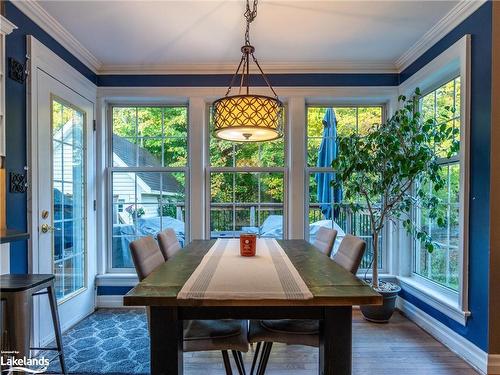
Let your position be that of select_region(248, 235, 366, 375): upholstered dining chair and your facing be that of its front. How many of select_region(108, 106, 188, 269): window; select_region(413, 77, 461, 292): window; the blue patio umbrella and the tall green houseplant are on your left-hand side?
0

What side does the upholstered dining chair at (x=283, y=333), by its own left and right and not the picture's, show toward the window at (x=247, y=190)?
right

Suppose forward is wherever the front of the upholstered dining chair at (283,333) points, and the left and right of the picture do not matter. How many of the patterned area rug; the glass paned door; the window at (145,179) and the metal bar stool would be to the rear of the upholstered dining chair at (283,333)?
0

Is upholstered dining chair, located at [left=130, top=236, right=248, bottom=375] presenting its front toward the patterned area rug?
no

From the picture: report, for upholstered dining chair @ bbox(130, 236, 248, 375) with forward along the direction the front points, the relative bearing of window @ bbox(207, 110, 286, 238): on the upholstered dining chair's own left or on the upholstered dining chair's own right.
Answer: on the upholstered dining chair's own left

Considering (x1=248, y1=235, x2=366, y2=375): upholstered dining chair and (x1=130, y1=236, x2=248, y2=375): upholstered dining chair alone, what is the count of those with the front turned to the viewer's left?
1

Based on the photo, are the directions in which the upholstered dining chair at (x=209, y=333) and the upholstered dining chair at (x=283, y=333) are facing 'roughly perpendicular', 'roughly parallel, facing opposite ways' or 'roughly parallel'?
roughly parallel, facing opposite ways

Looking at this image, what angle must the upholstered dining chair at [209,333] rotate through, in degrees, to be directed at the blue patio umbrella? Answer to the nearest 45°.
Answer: approximately 45° to its left

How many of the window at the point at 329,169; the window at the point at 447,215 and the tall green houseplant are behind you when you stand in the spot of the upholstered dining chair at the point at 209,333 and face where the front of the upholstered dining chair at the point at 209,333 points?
0

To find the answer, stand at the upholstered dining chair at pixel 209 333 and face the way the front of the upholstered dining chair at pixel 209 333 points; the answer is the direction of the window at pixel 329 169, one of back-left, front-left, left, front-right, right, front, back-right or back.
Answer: front-left

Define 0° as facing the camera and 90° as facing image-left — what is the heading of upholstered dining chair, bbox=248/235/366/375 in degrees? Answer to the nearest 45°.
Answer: approximately 90°
